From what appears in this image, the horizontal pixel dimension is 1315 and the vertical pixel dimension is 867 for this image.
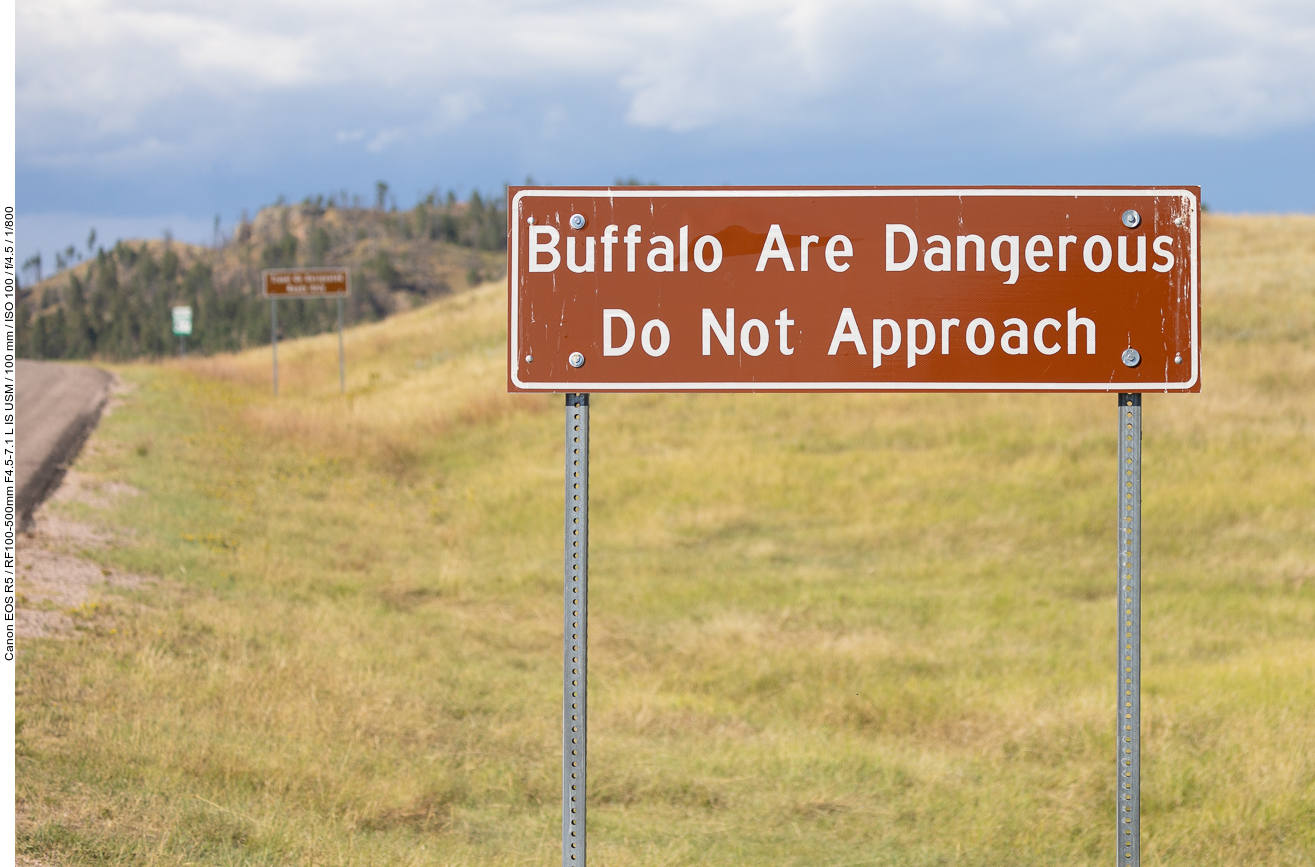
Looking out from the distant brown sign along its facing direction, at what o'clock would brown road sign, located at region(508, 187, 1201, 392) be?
The brown road sign is roughly at 12 o'clock from the distant brown sign.

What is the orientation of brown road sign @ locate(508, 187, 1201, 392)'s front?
toward the camera
